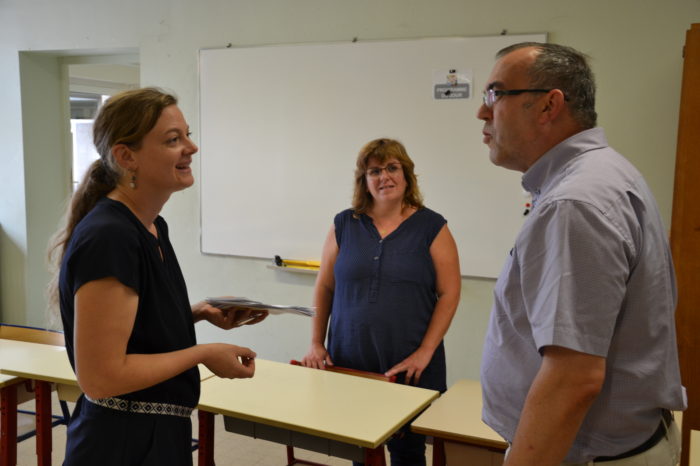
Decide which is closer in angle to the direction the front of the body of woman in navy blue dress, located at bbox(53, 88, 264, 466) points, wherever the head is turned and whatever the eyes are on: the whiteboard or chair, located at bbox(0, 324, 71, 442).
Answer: the whiteboard

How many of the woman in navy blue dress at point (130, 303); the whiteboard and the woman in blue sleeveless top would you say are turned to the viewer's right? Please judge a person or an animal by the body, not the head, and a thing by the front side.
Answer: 1

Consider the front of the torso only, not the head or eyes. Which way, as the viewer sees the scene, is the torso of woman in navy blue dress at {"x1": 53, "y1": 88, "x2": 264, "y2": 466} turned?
to the viewer's right

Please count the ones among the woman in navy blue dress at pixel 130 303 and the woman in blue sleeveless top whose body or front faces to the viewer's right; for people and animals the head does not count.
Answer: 1

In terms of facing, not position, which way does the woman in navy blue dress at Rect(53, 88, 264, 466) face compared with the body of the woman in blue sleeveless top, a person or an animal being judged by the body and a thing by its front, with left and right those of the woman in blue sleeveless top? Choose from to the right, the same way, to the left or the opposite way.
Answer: to the left

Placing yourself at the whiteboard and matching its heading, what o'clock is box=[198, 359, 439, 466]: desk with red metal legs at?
The desk with red metal legs is roughly at 12 o'clock from the whiteboard.

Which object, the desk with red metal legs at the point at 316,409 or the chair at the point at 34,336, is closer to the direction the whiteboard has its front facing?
the desk with red metal legs

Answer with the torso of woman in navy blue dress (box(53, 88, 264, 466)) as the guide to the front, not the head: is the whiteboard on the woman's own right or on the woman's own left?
on the woman's own left

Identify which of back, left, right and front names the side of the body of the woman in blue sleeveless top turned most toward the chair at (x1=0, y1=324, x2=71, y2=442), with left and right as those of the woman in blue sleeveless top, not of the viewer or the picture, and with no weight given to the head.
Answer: right

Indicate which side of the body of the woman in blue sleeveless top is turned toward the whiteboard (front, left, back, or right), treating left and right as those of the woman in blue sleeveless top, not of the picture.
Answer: back

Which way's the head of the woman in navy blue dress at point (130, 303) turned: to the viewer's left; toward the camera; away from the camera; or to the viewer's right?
to the viewer's right
